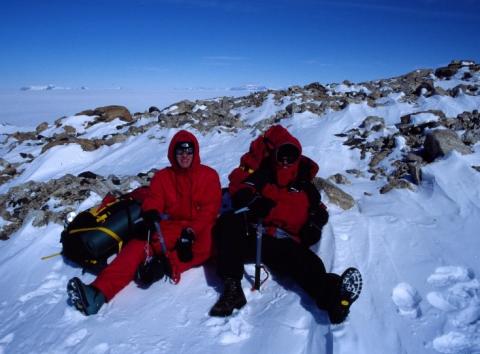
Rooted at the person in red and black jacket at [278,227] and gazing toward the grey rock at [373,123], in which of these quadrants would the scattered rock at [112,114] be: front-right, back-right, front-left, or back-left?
front-left

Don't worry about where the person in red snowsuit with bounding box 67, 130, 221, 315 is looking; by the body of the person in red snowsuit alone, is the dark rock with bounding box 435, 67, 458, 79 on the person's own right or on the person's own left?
on the person's own left

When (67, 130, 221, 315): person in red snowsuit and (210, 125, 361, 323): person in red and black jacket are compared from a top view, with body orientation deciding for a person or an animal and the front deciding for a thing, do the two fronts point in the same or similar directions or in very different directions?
same or similar directions

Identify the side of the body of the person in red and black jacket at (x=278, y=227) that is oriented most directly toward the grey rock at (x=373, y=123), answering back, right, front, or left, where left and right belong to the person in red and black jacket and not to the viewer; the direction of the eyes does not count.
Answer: back

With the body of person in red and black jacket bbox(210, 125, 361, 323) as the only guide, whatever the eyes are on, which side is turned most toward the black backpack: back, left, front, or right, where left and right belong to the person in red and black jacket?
right

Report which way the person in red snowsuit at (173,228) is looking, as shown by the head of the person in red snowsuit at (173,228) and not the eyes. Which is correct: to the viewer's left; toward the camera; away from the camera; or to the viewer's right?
toward the camera

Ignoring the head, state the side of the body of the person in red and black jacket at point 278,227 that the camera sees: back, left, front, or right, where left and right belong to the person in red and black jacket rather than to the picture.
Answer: front

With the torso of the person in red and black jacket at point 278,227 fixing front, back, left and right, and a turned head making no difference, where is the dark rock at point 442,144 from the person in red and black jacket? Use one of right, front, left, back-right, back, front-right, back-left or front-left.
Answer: back-left

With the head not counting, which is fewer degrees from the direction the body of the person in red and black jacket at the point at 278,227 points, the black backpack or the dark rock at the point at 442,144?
the black backpack

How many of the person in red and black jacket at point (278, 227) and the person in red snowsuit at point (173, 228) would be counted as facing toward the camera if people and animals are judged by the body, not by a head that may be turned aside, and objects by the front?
2

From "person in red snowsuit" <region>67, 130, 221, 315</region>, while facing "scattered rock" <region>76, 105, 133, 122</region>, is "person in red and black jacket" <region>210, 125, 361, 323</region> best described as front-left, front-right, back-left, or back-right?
back-right

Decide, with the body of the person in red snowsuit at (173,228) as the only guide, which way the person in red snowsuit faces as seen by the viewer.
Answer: toward the camera

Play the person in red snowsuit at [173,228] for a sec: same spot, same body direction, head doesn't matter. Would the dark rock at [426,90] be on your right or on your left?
on your left

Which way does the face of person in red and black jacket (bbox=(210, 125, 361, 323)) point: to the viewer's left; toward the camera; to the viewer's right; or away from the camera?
toward the camera

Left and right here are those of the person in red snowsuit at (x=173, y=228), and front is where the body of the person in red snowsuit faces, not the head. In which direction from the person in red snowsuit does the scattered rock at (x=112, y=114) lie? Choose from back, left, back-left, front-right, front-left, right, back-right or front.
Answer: back

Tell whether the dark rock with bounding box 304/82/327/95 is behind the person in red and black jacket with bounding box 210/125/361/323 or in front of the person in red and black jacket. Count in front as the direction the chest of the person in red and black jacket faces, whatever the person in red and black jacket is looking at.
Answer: behind

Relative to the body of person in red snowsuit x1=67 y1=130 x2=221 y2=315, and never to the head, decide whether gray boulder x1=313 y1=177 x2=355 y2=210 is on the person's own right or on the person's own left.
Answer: on the person's own left

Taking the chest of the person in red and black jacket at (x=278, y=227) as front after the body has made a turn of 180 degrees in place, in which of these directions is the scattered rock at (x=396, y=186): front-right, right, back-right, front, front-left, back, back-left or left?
front-right
